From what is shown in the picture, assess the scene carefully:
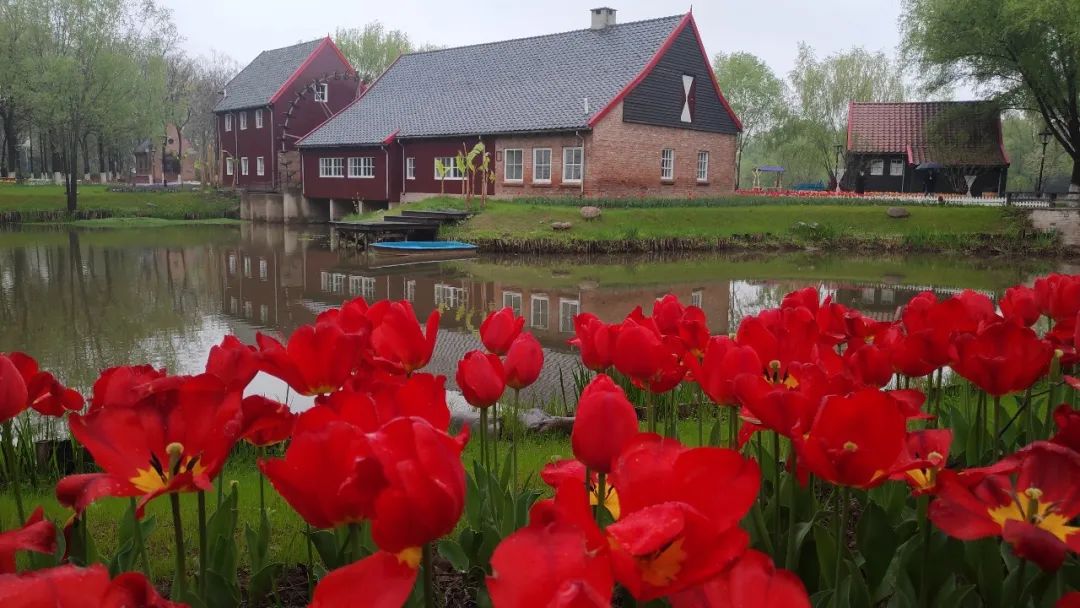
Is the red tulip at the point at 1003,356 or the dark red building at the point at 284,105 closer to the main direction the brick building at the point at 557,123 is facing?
the red tulip

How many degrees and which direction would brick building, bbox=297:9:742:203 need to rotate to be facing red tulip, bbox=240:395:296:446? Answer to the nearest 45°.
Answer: approximately 45° to its left

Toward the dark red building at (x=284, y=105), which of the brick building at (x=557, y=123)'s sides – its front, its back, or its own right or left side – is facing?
right

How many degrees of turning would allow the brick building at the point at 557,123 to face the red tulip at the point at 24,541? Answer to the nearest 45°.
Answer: approximately 45° to its left

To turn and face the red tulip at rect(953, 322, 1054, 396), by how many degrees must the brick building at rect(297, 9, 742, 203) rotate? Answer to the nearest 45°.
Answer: approximately 45° to its left

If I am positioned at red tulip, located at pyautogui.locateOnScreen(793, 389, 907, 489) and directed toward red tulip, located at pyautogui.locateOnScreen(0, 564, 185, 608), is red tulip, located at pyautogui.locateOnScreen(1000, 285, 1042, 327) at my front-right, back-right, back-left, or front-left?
back-right

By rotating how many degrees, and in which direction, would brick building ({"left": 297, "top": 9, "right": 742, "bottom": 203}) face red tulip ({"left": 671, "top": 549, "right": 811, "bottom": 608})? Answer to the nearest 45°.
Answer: approximately 45° to its left

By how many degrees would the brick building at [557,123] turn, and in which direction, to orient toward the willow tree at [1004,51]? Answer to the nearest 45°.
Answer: approximately 135° to its left

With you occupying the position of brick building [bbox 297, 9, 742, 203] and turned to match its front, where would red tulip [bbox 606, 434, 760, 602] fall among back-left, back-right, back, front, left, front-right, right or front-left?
front-left

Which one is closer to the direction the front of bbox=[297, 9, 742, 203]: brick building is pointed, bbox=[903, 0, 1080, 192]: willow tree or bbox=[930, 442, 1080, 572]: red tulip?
the red tulip

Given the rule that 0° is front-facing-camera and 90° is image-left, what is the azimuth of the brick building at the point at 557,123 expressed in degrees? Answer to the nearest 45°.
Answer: approximately 45°

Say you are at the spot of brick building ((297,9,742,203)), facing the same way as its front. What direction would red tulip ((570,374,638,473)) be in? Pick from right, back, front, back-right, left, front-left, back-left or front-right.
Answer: front-left

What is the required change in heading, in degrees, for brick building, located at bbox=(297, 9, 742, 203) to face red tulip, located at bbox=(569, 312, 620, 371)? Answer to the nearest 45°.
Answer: approximately 45° to its left

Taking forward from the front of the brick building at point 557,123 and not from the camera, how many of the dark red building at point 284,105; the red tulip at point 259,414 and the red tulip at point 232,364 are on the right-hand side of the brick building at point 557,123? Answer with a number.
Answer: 1
